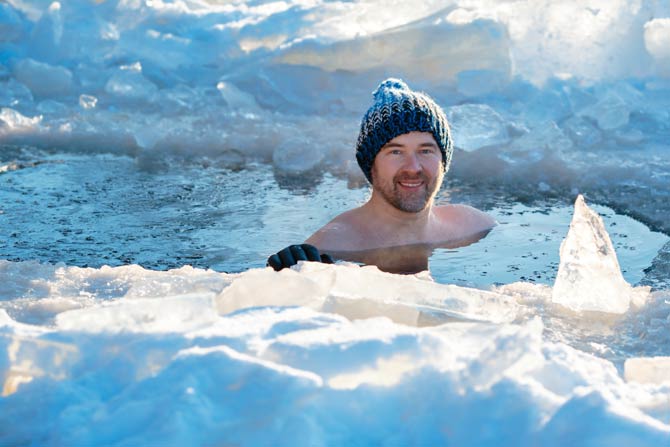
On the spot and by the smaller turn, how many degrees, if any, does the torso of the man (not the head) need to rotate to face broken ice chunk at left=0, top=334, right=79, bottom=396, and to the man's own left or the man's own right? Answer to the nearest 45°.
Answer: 0° — they already face it

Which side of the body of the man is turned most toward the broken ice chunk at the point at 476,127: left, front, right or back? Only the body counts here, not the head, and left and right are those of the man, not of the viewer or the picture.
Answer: back

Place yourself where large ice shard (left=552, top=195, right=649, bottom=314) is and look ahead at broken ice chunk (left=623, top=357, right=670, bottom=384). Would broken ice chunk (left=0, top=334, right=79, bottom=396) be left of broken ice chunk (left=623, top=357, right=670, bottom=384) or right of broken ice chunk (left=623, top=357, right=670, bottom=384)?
right

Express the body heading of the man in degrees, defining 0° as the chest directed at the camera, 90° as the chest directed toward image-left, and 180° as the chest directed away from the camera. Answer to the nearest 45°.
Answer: approximately 0°
